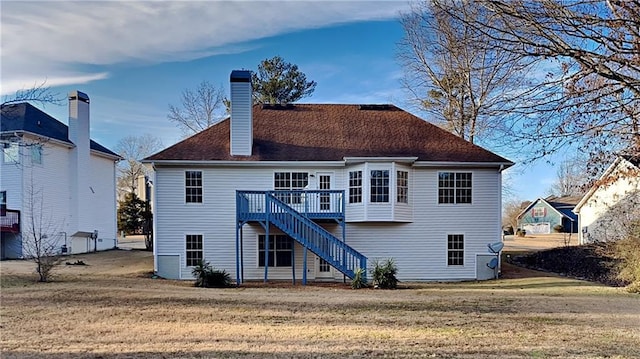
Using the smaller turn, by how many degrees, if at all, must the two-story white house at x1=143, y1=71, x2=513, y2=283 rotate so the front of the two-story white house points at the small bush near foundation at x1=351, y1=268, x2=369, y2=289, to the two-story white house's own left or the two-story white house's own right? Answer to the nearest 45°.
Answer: approximately 180°

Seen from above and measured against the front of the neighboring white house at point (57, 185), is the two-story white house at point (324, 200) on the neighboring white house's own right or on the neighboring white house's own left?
on the neighboring white house's own right

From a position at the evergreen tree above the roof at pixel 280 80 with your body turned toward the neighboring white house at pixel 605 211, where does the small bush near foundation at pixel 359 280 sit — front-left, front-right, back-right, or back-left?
front-right

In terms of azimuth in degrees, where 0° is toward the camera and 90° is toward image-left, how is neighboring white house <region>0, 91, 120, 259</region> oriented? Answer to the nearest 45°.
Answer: approximately 225°

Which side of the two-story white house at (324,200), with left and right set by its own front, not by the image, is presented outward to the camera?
back

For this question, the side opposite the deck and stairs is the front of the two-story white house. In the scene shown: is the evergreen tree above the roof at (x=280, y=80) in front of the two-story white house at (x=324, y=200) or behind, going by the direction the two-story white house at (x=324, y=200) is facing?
in front

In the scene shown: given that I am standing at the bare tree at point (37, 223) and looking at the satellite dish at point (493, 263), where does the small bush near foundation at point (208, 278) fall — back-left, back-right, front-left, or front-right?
front-right

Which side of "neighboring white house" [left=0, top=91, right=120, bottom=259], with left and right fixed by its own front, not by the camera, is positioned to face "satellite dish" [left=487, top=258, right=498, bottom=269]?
right

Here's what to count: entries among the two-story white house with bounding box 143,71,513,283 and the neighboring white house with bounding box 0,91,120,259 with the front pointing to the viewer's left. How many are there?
0

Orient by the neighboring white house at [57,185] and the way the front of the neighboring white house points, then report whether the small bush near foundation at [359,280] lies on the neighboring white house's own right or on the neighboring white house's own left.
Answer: on the neighboring white house's own right
